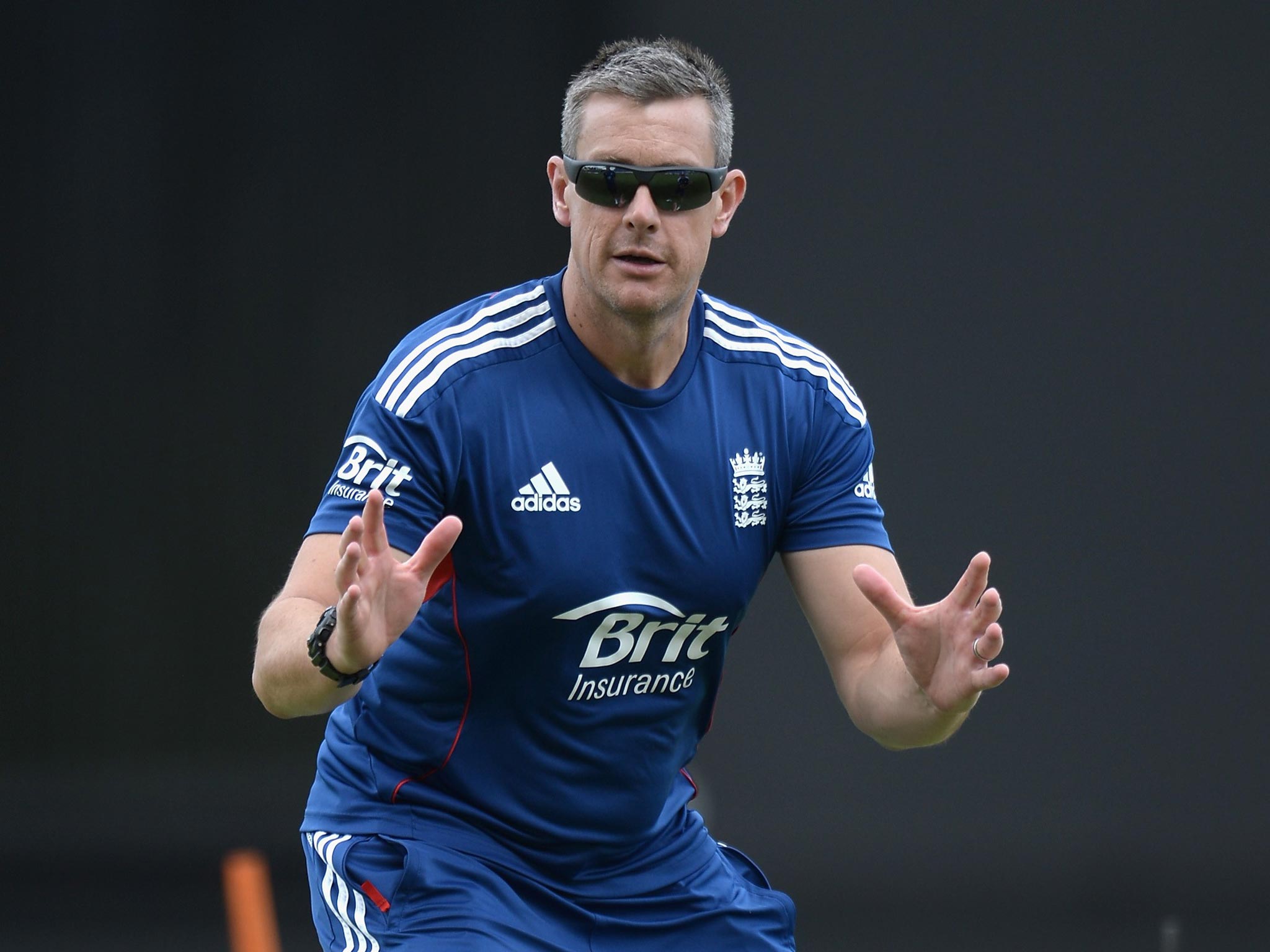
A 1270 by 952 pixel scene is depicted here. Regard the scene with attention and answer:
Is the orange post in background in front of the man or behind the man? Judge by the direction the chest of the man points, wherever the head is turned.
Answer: behind

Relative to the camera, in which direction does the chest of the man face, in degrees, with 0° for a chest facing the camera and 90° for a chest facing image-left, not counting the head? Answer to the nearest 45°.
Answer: approximately 0°
